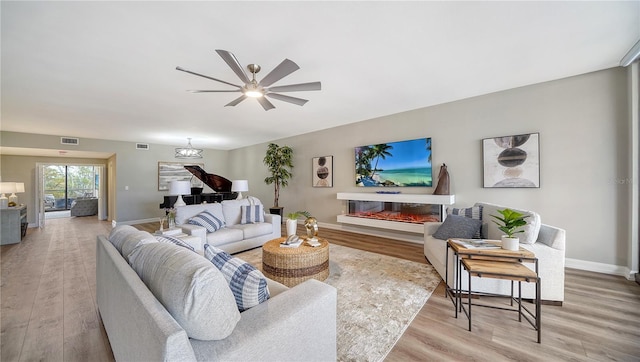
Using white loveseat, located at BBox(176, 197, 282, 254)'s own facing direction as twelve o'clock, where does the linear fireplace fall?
The linear fireplace is roughly at 11 o'clock from the white loveseat.

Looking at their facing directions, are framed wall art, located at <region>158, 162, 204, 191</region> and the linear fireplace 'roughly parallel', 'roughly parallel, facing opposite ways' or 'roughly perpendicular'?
roughly perpendicular

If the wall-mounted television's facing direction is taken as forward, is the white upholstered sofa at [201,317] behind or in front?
in front

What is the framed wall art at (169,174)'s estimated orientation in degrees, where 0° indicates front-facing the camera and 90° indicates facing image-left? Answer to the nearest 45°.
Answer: approximately 0°

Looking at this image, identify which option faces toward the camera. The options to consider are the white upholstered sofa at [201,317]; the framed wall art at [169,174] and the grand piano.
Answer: the framed wall art

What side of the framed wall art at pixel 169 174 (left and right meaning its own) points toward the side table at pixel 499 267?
front

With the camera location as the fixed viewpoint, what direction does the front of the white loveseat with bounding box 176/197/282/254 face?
facing the viewer and to the right of the viewer

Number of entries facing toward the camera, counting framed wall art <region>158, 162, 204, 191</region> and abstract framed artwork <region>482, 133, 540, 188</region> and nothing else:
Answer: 2

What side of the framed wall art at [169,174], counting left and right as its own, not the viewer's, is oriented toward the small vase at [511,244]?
front

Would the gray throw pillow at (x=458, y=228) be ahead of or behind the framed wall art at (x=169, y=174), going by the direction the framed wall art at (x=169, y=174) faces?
ahead

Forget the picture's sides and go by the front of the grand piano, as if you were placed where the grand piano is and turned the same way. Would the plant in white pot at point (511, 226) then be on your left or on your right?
on your left
